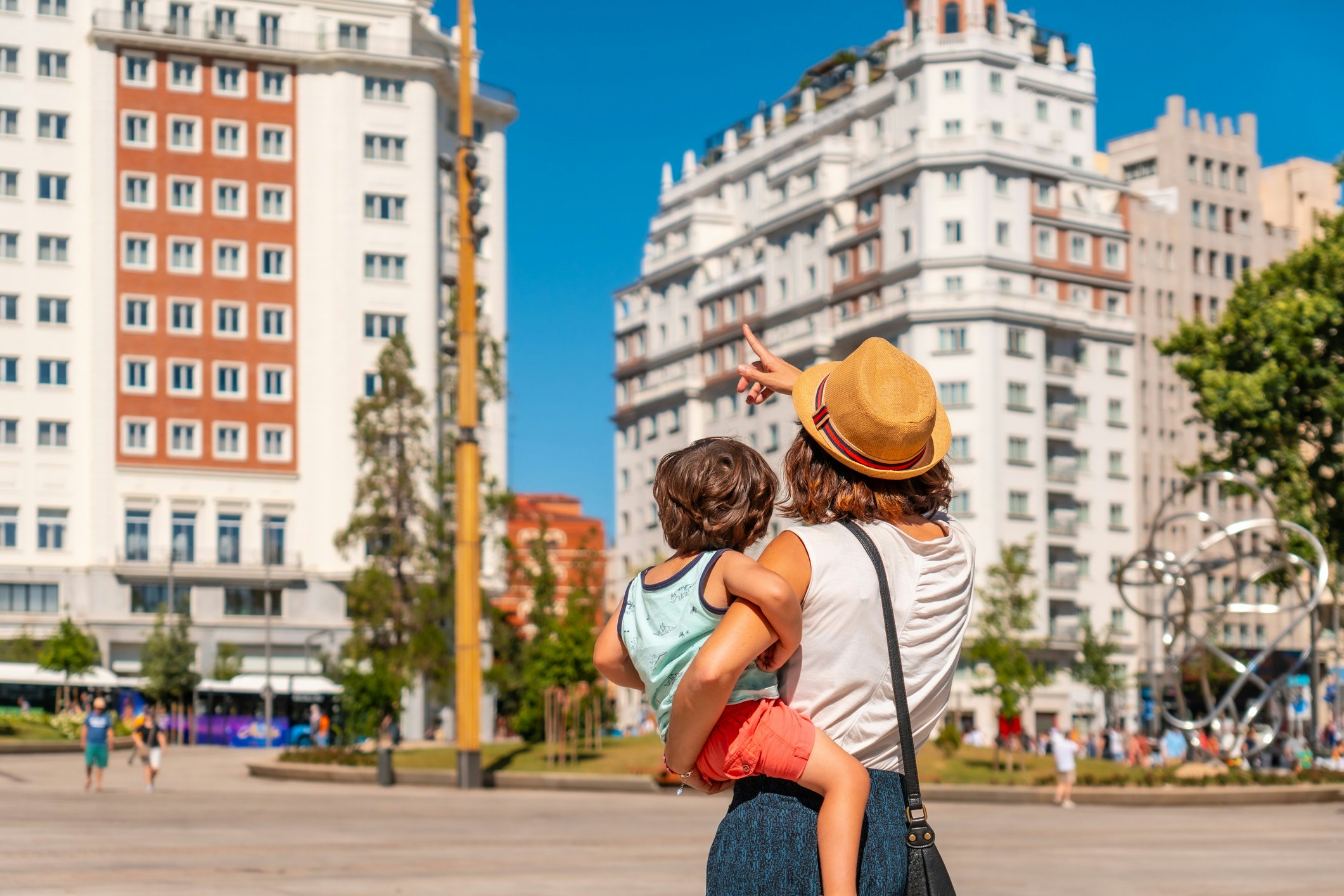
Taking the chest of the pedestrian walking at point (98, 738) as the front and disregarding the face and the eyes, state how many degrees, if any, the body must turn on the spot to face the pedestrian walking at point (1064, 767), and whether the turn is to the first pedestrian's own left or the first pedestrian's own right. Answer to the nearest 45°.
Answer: approximately 90° to the first pedestrian's own left

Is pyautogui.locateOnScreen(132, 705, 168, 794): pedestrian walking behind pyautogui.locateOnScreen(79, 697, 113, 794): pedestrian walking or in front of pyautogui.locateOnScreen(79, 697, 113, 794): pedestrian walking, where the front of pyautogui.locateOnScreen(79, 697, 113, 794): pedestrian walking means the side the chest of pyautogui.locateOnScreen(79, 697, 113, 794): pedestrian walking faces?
behind

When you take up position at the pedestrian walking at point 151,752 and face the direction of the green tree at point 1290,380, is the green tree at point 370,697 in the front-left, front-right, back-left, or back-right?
front-left

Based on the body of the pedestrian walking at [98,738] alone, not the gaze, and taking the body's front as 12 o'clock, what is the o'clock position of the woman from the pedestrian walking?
The woman is roughly at 12 o'clock from the pedestrian walking.

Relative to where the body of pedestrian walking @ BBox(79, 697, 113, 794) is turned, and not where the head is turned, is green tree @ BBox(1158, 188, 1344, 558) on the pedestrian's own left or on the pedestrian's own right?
on the pedestrian's own left

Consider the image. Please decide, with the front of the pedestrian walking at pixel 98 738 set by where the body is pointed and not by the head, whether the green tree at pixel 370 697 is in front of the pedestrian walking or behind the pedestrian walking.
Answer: behind

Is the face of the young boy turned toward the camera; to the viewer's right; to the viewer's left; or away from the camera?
away from the camera

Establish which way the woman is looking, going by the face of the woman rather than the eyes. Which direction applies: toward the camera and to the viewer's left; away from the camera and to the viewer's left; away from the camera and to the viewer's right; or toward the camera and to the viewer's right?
away from the camera and to the viewer's left

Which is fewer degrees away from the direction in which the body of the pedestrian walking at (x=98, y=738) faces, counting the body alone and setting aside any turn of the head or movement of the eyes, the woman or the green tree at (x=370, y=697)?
the woman

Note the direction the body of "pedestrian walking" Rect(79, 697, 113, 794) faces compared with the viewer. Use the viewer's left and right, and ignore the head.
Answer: facing the viewer

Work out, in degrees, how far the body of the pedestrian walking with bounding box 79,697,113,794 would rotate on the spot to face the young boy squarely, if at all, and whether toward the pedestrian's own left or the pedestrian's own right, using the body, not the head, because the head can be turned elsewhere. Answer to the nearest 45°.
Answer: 0° — they already face them

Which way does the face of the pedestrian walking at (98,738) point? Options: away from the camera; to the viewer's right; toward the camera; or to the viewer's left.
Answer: toward the camera

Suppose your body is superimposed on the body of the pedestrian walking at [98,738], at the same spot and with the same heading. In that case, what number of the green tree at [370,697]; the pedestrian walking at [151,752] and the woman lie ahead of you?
1
